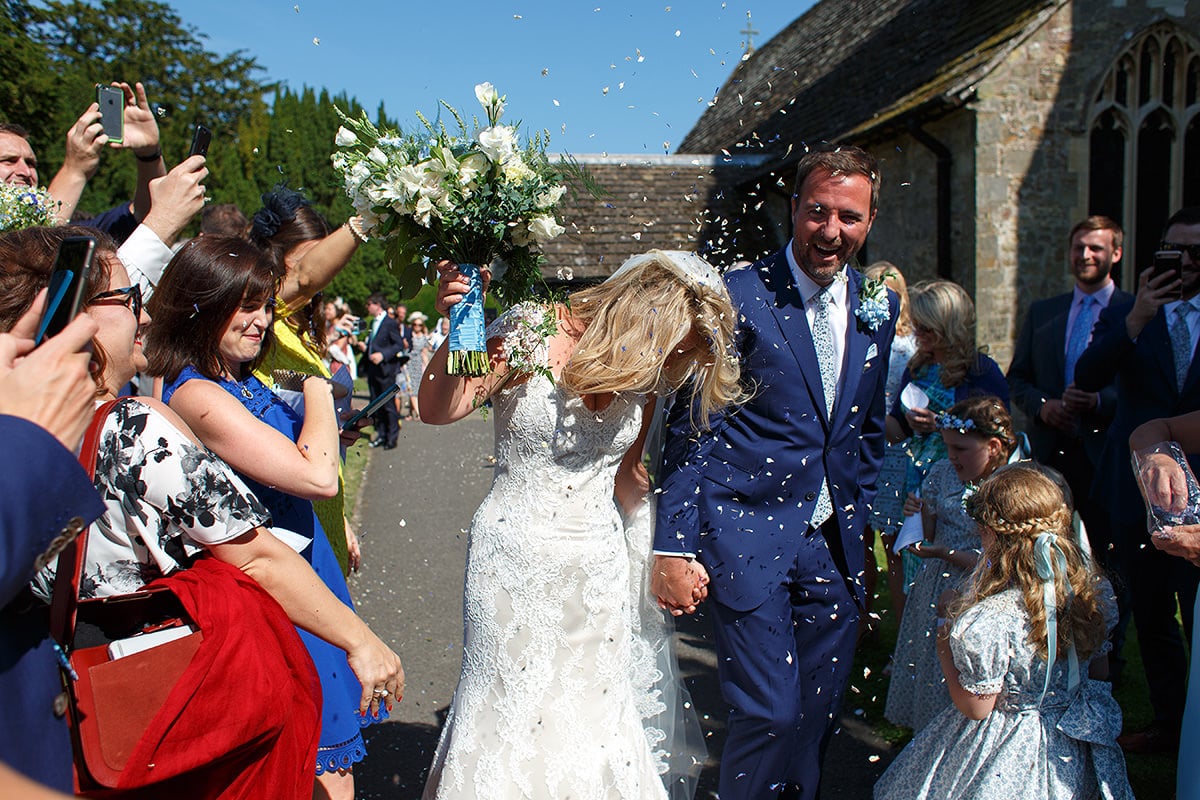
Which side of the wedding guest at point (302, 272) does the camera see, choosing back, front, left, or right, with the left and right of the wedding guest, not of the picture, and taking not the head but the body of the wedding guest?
right

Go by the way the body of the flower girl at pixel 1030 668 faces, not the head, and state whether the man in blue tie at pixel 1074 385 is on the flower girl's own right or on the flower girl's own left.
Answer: on the flower girl's own right

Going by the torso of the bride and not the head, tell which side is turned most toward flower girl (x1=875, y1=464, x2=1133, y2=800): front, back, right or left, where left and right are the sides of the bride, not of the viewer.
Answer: left

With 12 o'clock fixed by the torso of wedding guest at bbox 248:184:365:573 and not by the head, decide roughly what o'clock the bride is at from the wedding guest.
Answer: The bride is roughly at 2 o'clock from the wedding guest.

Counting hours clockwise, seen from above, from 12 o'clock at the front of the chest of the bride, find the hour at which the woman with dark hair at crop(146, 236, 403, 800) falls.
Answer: The woman with dark hair is roughly at 3 o'clock from the bride.

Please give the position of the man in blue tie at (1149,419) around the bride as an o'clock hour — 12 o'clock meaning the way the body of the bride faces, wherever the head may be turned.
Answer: The man in blue tie is roughly at 8 o'clock from the bride.

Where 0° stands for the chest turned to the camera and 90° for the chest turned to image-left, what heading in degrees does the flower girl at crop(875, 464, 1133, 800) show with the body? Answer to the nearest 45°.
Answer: approximately 135°

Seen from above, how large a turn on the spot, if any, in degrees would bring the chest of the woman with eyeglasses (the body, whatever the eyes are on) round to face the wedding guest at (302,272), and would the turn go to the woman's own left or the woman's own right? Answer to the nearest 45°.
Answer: approximately 90° to the woman's own left

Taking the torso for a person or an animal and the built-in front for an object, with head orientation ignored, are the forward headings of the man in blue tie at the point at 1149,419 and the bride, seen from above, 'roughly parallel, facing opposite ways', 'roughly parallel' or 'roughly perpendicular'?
roughly perpendicular

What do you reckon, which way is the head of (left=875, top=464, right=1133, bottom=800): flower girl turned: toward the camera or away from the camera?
away from the camera

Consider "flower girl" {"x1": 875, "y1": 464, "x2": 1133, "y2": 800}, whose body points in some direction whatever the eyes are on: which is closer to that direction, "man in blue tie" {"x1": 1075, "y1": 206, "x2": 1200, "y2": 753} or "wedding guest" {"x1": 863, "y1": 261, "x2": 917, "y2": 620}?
the wedding guest

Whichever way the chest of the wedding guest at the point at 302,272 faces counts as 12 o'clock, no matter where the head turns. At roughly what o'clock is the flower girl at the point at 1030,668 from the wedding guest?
The flower girl is roughly at 1 o'clock from the wedding guest.

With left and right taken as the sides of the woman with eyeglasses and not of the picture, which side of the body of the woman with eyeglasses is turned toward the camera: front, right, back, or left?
right

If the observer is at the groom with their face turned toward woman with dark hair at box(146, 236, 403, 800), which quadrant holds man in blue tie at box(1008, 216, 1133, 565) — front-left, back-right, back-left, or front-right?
back-right
